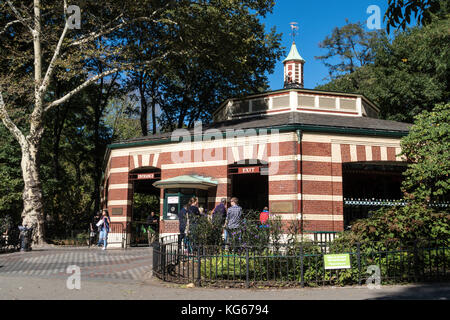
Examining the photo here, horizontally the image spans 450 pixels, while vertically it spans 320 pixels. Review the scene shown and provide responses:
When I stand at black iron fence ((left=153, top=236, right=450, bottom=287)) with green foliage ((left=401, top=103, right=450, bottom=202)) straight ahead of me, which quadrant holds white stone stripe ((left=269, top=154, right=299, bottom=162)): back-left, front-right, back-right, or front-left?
front-left

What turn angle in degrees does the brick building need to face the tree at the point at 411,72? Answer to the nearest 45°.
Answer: approximately 180°

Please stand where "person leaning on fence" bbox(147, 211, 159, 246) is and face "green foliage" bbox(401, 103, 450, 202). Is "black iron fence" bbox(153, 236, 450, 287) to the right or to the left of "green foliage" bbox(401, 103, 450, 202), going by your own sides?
right

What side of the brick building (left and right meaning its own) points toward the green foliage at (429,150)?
left

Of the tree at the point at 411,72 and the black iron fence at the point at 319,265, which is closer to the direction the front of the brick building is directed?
the black iron fence

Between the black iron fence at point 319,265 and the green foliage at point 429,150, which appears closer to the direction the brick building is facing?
the black iron fence

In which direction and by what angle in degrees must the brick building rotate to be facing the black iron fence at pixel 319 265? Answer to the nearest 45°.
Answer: approximately 45° to its left
